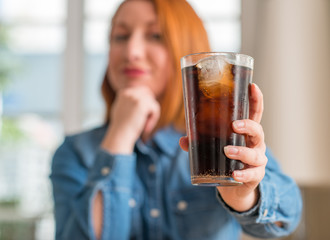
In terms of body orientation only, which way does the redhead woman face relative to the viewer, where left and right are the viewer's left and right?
facing the viewer

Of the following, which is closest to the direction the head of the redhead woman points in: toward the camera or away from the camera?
toward the camera
